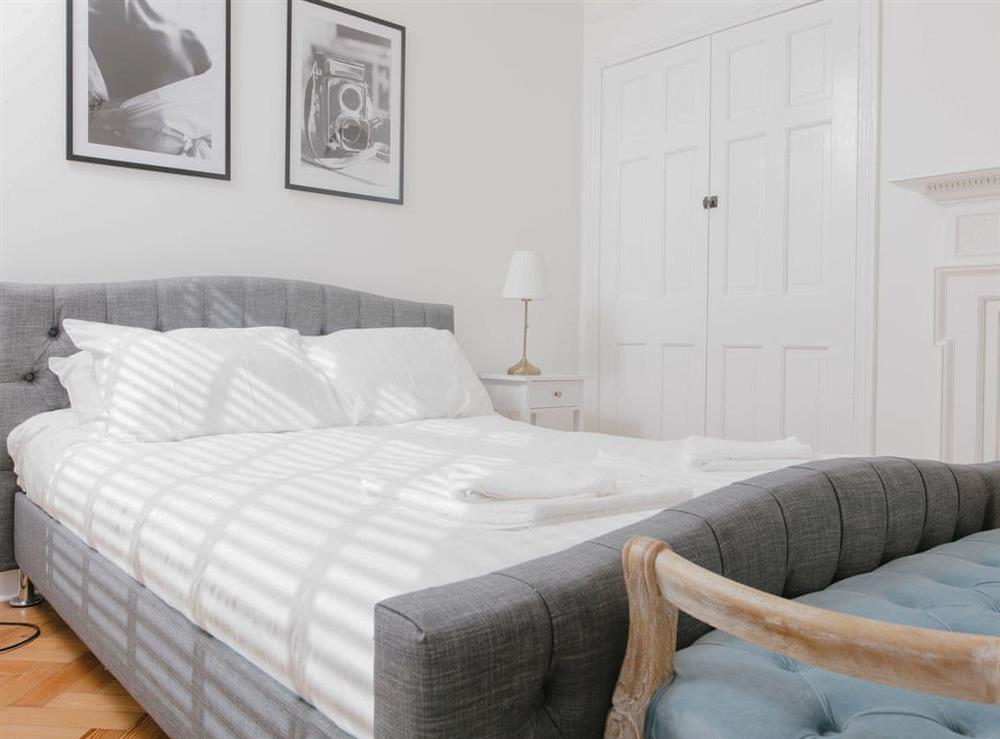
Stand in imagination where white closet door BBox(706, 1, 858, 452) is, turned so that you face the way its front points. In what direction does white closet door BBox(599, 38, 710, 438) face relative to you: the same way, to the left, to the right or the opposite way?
the same way

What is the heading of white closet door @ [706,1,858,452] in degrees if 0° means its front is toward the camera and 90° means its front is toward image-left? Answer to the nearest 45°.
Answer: approximately 45°

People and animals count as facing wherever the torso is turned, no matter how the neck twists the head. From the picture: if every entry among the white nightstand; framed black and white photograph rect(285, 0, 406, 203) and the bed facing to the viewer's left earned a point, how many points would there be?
0

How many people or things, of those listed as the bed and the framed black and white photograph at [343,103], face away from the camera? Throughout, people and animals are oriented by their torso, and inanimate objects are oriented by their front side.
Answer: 0

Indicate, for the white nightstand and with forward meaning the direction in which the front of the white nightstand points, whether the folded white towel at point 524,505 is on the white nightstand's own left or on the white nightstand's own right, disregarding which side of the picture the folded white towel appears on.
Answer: on the white nightstand's own right

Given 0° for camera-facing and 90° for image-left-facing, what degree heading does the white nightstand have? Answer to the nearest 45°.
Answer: approximately 315°

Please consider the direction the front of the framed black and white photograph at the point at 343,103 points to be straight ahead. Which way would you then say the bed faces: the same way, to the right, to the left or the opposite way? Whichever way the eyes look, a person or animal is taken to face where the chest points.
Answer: the same way

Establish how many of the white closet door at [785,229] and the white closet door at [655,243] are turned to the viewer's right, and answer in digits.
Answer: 0

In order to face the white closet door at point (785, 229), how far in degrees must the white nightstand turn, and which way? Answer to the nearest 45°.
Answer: approximately 45° to its left

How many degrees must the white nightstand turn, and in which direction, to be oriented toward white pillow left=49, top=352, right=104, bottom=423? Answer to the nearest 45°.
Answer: approximately 90° to its right

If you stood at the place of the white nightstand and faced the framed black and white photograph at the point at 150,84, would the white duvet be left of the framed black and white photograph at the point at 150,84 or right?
left

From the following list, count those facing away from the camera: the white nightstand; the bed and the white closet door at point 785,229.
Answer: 0

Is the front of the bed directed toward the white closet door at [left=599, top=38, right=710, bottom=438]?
no
